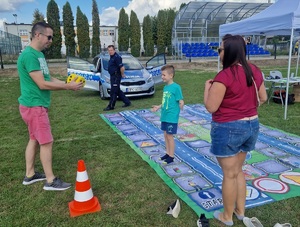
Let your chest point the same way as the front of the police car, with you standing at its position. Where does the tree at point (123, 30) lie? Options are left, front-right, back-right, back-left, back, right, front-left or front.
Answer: back-left

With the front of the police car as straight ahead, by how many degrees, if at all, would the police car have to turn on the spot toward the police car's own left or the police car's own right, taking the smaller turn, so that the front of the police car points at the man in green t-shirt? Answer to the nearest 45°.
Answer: approximately 45° to the police car's own right

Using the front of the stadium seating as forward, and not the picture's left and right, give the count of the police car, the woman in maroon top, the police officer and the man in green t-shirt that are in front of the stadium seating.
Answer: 4

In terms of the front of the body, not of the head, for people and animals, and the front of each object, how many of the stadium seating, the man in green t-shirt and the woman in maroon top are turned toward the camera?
1

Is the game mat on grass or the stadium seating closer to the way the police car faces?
the game mat on grass

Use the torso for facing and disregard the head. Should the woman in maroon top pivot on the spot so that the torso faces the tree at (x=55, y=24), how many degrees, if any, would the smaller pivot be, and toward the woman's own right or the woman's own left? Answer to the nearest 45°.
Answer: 0° — they already face it

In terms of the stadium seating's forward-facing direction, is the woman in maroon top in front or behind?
in front

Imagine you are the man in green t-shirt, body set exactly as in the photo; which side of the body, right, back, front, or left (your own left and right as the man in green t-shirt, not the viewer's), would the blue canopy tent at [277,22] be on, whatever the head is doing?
front

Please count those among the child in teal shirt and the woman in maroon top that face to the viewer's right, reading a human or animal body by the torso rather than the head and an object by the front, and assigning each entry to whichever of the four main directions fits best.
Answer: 0

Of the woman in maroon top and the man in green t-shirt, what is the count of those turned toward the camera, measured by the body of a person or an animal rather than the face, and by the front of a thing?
0

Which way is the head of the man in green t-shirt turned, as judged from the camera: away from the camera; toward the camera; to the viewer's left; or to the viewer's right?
to the viewer's right

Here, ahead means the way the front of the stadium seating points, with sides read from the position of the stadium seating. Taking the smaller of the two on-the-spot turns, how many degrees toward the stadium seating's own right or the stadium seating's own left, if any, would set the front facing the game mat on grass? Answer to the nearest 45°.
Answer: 0° — it already faces it

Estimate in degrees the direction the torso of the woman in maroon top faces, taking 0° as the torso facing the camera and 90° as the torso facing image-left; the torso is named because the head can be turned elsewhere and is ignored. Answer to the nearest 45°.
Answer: approximately 135°

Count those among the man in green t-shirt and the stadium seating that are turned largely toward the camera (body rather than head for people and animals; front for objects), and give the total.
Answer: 1

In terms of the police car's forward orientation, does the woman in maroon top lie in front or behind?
in front
